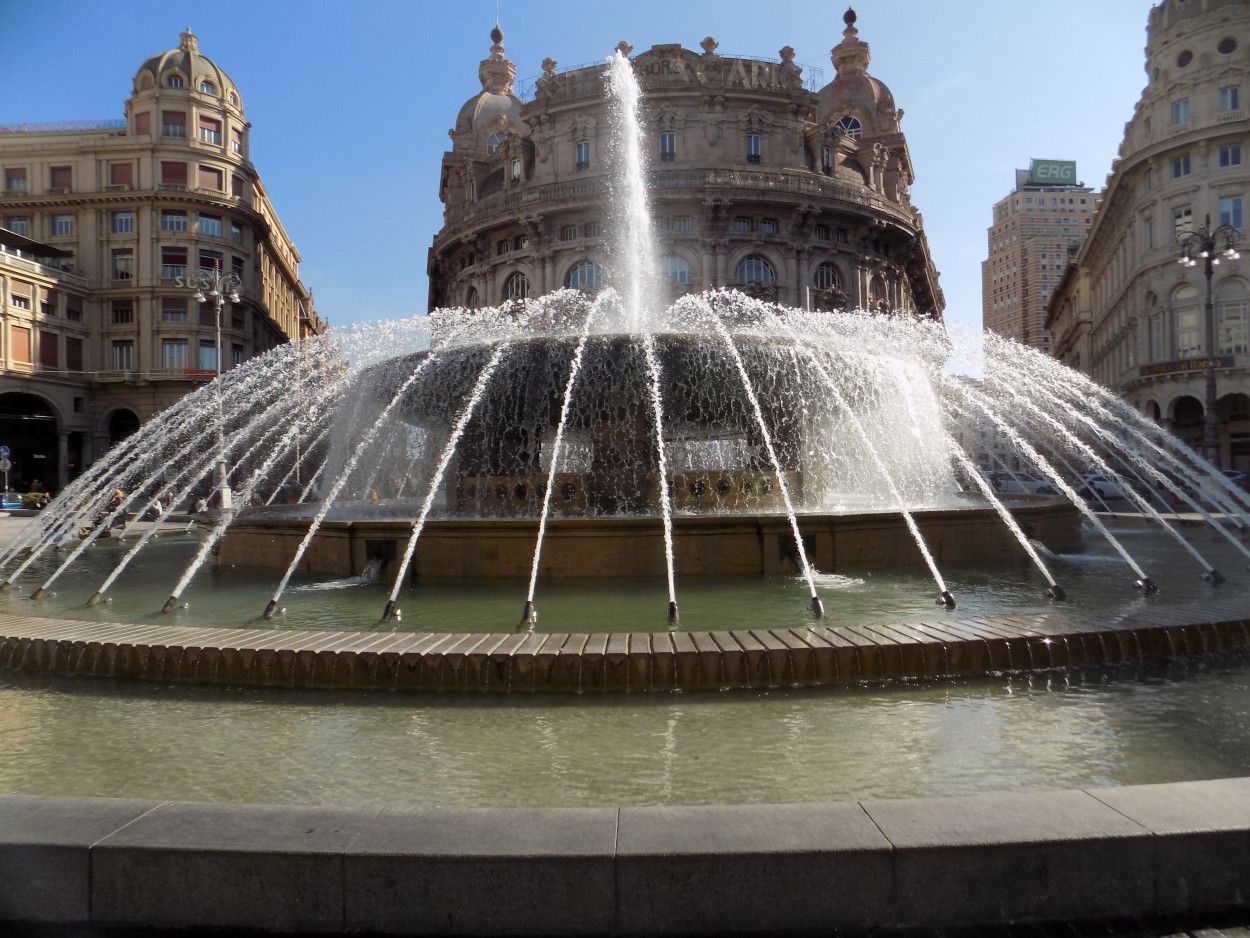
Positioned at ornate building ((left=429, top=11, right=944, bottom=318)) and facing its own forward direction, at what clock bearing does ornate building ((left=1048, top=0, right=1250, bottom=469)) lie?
ornate building ((left=1048, top=0, right=1250, bottom=469)) is roughly at 9 o'clock from ornate building ((left=429, top=11, right=944, bottom=318)).

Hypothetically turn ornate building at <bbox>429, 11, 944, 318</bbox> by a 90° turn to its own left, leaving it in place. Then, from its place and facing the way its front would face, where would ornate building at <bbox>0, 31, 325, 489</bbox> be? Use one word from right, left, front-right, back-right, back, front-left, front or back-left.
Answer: back

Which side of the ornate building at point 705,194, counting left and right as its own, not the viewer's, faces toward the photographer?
front
